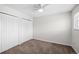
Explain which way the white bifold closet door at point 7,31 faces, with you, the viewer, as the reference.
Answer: facing the viewer and to the right of the viewer
